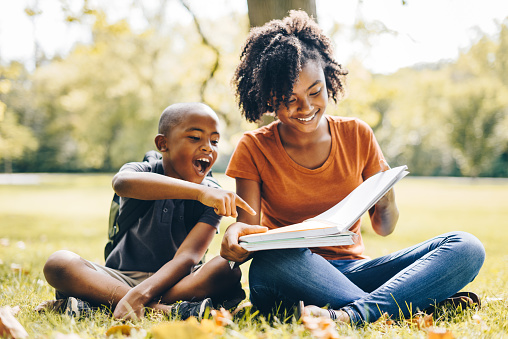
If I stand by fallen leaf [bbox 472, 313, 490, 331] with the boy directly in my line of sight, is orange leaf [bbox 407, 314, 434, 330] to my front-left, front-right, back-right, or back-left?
front-left

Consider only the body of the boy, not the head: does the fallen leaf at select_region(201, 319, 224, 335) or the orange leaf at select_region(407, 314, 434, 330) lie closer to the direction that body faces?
the fallen leaf

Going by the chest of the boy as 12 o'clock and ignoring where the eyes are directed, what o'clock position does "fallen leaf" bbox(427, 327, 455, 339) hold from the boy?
The fallen leaf is roughly at 11 o'clock from the boy.

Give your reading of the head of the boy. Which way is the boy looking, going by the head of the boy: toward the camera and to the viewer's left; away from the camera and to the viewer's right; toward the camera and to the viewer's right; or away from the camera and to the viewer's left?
toward the camera and to the viewer's right

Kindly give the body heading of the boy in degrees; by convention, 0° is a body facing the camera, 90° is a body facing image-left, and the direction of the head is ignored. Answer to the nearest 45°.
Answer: approximately 0°

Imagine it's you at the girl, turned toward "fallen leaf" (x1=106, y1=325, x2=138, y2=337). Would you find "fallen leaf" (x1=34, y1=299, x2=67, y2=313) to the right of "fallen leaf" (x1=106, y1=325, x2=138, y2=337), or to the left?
right

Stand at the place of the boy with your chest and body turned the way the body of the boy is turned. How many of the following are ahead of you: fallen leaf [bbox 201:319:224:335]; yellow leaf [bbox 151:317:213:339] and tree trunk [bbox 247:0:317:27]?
2

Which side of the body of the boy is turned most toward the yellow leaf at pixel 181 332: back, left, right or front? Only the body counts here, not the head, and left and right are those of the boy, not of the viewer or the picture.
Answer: front
